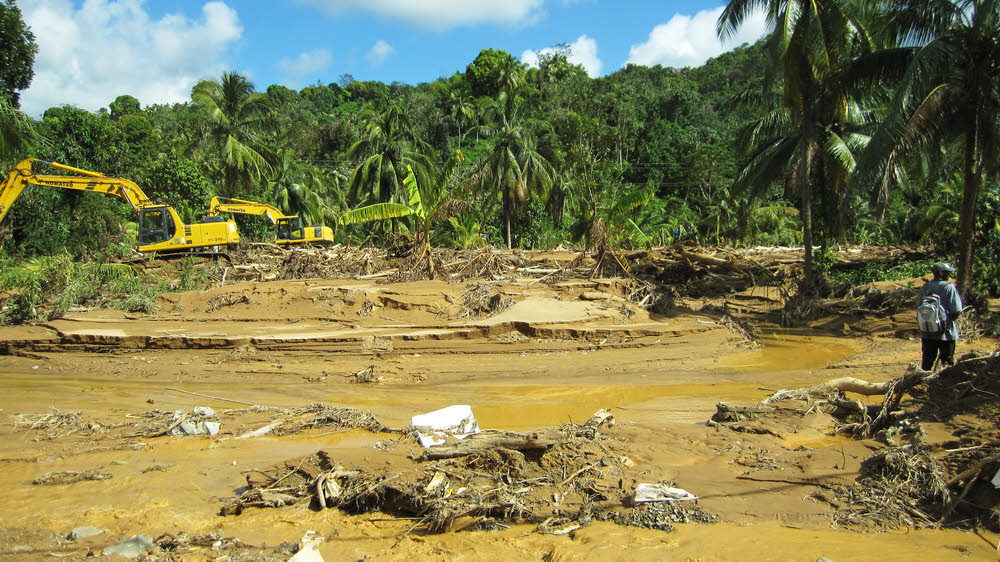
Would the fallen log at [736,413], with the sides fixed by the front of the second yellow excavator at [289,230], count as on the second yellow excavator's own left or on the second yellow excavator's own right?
on the second yellow excavator's own left

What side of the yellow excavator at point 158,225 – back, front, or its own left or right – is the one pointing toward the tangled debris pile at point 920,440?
left

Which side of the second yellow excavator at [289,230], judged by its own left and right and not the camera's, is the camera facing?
left

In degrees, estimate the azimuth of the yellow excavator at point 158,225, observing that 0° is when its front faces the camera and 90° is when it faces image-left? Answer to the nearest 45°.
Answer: approximately 90°

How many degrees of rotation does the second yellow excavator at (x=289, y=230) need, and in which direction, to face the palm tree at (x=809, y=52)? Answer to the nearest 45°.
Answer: approximately 135° to its left

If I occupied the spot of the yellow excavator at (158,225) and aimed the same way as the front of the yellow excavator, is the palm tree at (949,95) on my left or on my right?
on my left

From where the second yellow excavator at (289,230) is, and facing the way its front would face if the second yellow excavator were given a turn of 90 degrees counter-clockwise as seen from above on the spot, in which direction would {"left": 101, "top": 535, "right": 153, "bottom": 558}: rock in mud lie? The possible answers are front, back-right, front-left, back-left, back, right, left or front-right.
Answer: front

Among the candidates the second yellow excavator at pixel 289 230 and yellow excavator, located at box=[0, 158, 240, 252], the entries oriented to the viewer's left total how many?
2

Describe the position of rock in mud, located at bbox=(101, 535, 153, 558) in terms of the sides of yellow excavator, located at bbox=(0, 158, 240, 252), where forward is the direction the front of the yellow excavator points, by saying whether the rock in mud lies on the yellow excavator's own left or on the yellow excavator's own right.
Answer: on the yellow excavator's own left

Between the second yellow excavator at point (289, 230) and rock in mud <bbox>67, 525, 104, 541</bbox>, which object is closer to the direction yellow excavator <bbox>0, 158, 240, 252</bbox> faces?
the rock in mud

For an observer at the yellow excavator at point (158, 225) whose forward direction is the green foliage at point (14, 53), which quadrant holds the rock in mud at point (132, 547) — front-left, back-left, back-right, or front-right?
back-left

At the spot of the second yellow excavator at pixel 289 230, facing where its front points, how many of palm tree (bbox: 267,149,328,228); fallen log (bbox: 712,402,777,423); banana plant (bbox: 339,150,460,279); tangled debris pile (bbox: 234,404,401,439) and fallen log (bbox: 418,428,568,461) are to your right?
1

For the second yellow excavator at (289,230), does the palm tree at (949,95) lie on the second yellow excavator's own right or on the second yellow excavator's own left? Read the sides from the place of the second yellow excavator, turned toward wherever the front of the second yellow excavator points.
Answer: on the second yellow excavator's own left

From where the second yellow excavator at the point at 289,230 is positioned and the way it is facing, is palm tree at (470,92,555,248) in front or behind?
behind

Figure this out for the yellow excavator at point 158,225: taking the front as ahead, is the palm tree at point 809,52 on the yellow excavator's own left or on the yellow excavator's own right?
on the yellow excavator's own left
